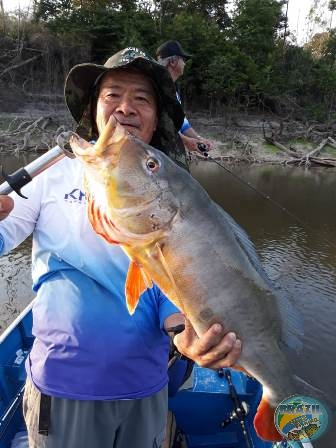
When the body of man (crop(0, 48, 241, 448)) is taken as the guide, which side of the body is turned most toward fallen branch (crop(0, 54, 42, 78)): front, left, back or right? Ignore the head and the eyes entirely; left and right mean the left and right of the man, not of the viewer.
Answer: back

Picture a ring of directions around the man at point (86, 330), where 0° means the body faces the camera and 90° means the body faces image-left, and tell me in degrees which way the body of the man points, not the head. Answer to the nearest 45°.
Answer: approximately 0°
